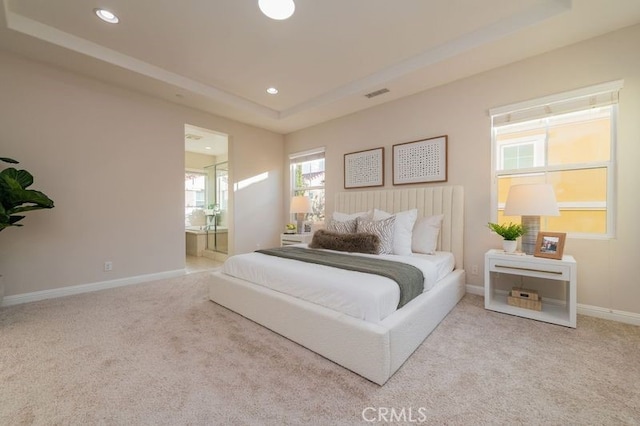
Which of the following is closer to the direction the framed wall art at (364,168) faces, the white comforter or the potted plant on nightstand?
the white comforter

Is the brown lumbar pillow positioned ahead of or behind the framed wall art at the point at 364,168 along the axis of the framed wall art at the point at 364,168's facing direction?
ahead

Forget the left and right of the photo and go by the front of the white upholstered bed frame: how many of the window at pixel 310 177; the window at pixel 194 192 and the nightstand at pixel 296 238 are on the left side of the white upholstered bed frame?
0

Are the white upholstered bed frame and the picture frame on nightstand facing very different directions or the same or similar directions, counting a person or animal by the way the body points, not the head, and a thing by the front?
same or similar directions

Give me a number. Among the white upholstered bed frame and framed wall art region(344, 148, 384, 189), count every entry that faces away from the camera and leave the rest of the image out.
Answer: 0

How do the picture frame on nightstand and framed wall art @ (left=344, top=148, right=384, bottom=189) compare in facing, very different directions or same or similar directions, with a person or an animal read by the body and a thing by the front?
same or similar directions

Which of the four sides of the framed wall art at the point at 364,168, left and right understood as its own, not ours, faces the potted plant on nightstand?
left

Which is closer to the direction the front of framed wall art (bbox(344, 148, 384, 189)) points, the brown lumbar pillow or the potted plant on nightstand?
the brown lumbar pillow

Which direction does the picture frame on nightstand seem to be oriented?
toward the camera

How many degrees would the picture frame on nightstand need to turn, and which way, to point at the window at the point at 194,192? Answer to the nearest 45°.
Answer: approximately 90° to its right

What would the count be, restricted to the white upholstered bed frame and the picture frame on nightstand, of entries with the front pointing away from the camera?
0

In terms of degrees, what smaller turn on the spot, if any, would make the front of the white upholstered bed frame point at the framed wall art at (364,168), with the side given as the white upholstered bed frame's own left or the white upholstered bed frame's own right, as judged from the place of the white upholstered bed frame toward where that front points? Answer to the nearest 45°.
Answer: approximately 135° to the white upholstered bed frame's own right

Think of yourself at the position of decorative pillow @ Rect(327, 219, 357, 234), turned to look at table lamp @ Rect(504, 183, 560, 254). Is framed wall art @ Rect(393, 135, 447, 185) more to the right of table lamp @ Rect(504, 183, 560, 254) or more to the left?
left

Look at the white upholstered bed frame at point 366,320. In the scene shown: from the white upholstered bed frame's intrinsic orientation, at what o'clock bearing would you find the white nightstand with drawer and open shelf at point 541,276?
The white nightstand with drawer and open shelf is roughly at 7 o'clock from the white upholstered bed frame.

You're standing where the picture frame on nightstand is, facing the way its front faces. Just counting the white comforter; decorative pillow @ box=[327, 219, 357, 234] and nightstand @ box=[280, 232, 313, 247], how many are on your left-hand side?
0

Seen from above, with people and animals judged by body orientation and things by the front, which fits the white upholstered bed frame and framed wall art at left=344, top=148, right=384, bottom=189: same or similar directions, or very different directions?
same or similar directions

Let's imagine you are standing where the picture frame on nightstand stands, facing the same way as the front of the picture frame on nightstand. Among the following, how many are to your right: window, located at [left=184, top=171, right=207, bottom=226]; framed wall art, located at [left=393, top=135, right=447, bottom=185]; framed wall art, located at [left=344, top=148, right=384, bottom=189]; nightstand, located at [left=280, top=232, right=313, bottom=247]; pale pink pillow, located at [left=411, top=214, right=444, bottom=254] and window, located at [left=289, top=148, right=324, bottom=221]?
6
